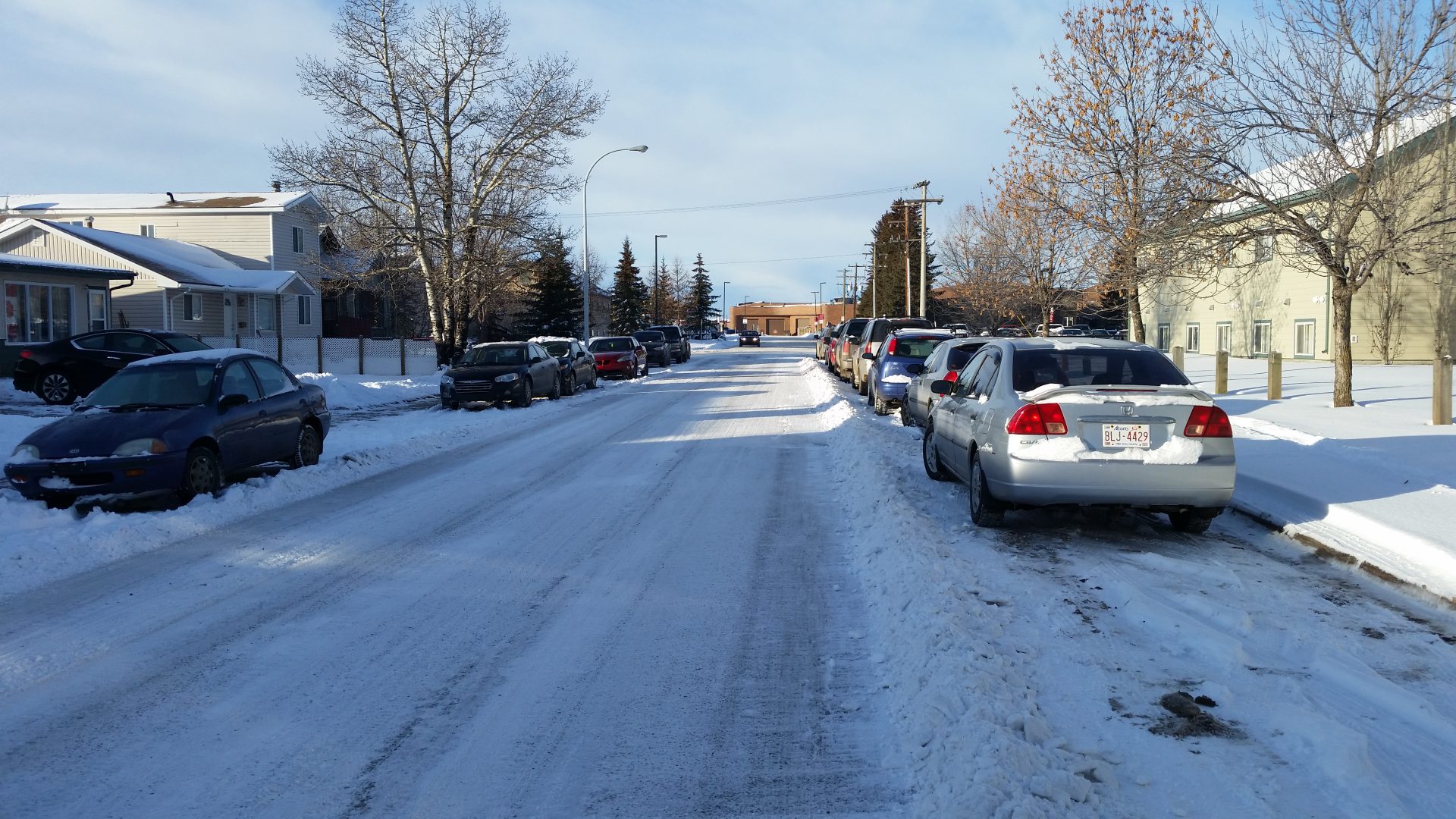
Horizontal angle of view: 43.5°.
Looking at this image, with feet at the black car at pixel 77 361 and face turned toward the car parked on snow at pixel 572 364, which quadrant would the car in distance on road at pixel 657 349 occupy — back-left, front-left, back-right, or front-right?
front-left

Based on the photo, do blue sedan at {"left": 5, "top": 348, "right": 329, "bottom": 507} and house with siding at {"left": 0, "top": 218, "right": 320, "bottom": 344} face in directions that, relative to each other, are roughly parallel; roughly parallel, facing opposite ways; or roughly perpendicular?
roughly perpendicular

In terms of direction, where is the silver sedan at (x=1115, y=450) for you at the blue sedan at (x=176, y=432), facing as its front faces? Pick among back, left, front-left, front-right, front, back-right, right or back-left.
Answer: left

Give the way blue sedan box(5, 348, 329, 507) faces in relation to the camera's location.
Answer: facing the viewer and to the left of the viewer

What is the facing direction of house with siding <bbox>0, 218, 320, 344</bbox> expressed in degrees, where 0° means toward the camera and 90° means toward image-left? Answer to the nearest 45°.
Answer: approximately 315°

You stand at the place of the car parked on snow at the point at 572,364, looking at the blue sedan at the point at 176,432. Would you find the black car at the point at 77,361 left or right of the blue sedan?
right

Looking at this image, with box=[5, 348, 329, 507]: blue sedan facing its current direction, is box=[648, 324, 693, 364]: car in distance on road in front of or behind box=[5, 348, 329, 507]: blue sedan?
behind

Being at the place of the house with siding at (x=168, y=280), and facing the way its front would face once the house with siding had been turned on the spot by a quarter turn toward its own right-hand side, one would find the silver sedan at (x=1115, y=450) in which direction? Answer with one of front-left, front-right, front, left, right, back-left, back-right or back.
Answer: front-left

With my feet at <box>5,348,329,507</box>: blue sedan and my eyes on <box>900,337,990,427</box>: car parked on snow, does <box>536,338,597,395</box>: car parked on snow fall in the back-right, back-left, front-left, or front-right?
front-left

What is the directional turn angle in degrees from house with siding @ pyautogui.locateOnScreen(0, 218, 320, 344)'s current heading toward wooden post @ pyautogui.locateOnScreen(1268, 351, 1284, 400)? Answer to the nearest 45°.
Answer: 0° — it already faces it

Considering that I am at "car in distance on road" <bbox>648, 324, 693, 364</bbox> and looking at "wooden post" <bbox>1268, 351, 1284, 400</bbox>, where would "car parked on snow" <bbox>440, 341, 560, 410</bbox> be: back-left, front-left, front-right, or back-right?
front-right

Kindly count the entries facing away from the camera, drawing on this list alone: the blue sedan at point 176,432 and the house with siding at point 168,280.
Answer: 0
